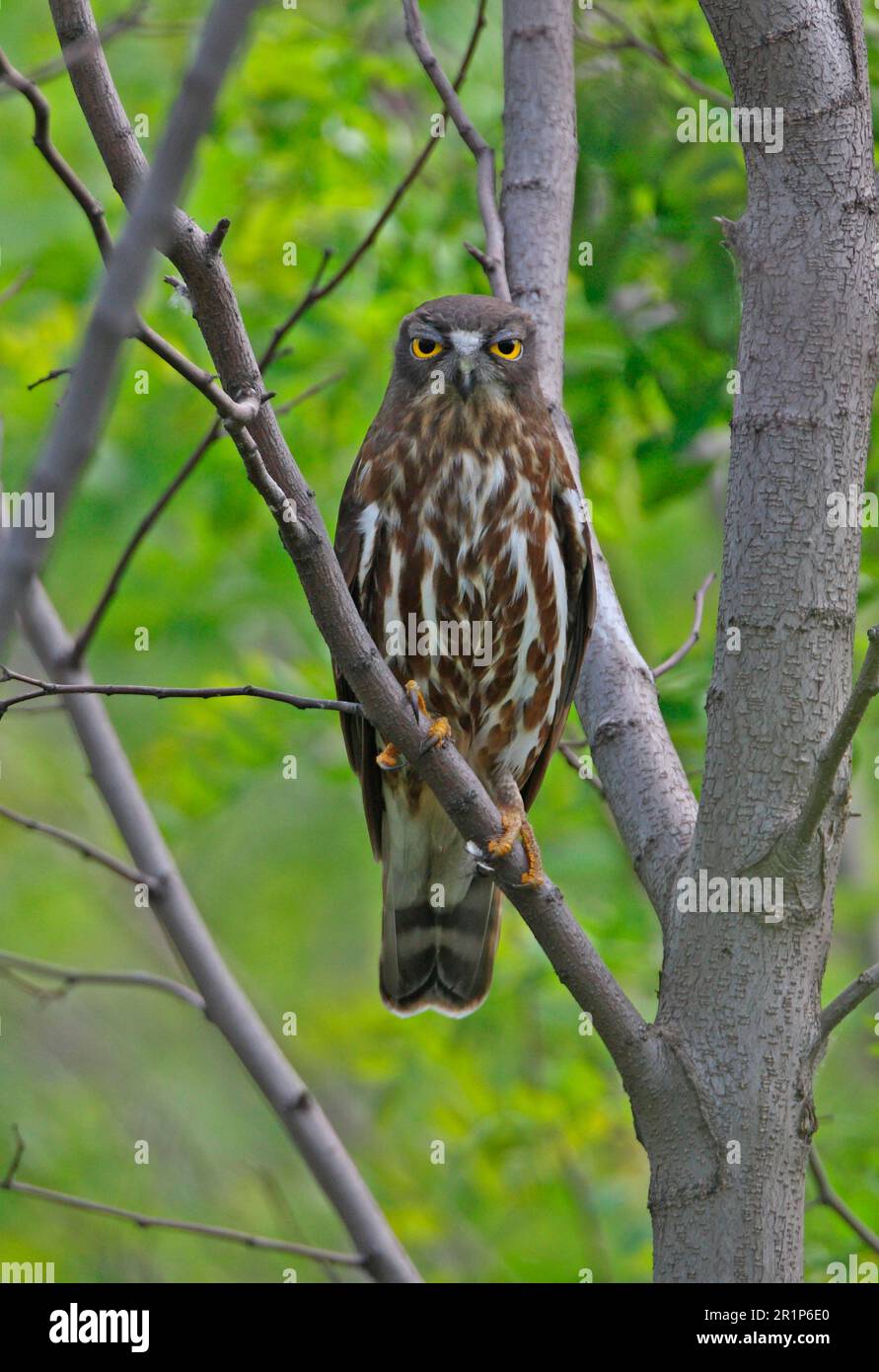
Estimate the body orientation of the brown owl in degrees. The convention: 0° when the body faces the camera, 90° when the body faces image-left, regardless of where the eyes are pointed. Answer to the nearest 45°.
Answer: approximately 0°
